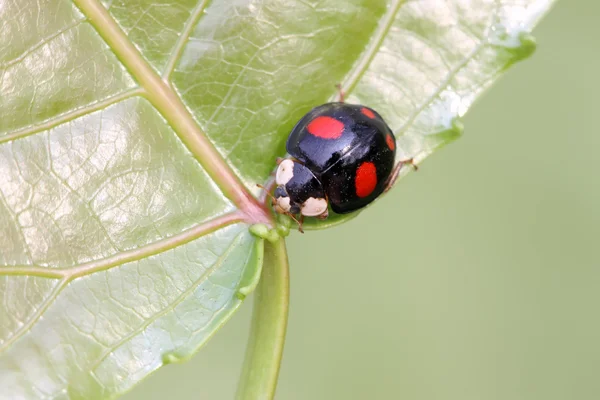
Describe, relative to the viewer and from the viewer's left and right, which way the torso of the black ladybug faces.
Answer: facing the viewer and to the left of the viewer
